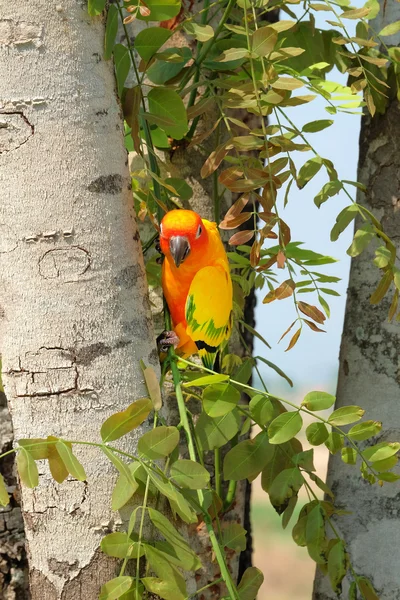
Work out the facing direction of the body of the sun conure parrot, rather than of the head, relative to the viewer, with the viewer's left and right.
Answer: facing the viewer and to the left of the viewer
